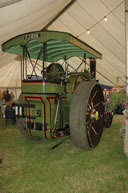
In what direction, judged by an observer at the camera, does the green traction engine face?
facing away from the viewer and to the right of the viewer
